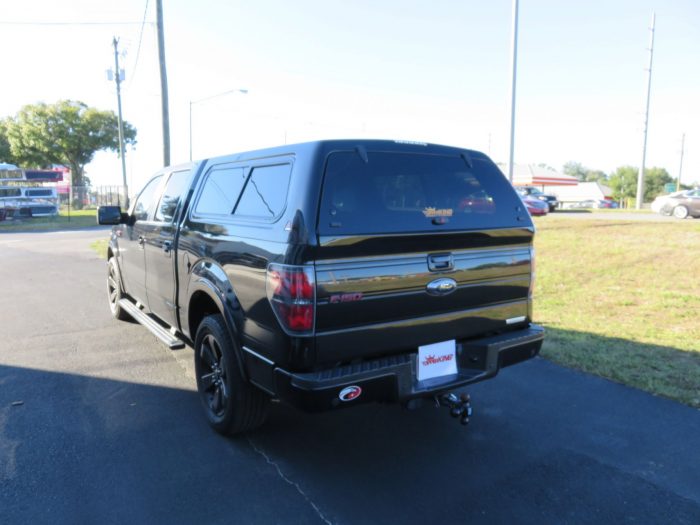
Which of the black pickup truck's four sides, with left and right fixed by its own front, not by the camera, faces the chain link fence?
front

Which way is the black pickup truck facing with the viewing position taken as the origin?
facing away from the viewer and to the left of the viewer

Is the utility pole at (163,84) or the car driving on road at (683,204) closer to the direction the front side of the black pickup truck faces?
the utility pole

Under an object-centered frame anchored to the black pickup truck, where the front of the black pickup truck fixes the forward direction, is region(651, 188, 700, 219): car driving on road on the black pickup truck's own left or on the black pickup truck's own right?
on the black pickup truck's own right

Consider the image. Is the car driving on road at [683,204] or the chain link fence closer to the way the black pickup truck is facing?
the chain link fence

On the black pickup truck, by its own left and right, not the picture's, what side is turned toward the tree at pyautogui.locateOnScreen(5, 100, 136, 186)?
front
